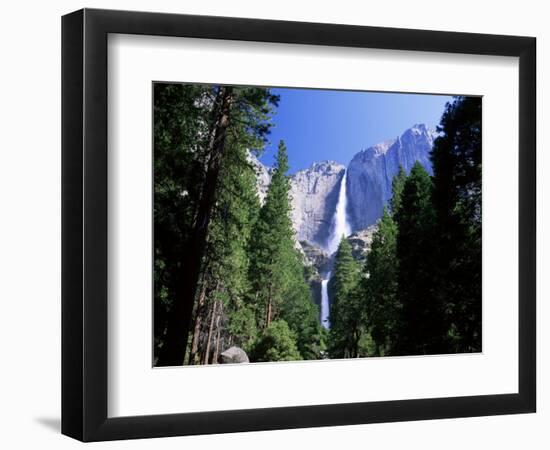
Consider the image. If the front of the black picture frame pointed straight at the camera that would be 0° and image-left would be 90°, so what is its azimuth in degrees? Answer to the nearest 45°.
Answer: approximately 315°
